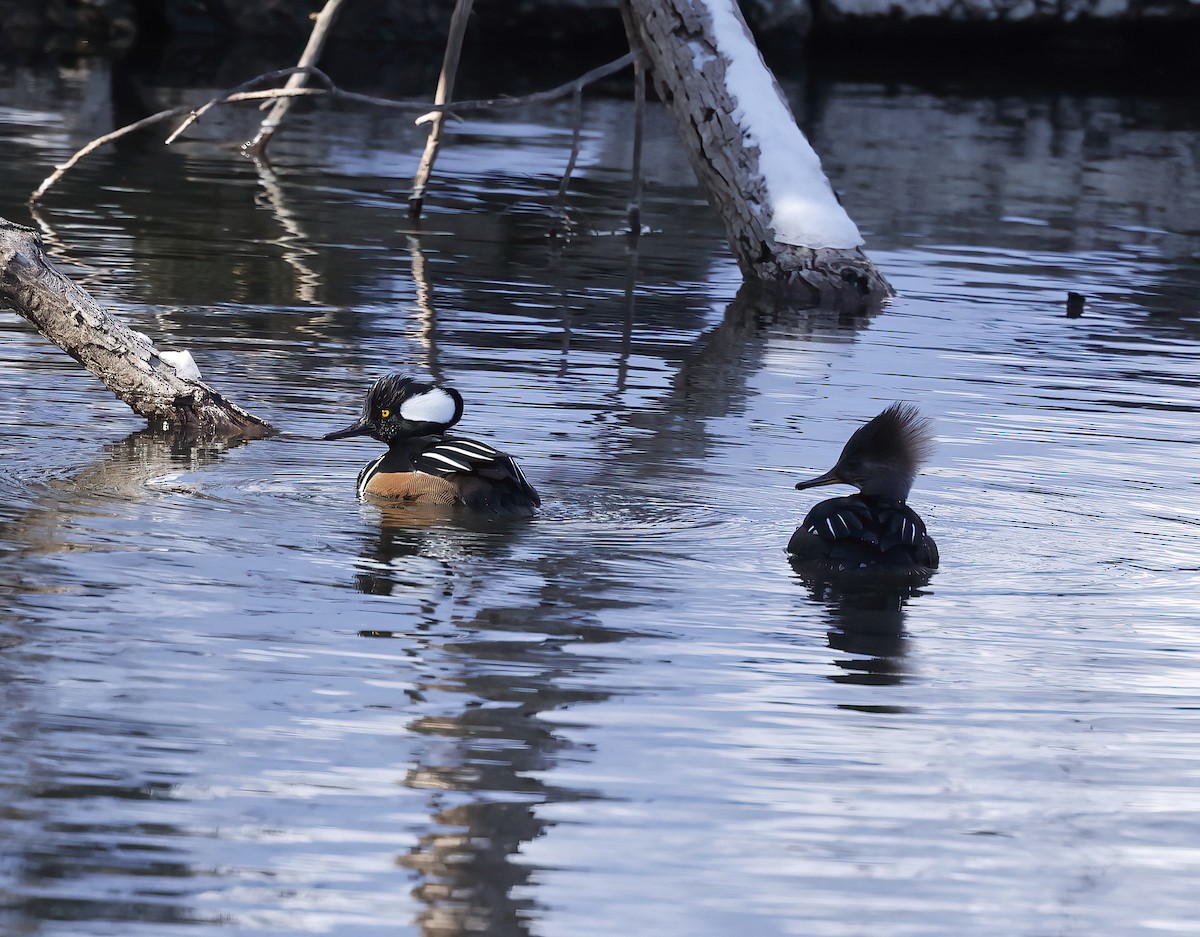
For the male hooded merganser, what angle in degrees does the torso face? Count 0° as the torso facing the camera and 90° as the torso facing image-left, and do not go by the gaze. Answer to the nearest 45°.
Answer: approximately 90°

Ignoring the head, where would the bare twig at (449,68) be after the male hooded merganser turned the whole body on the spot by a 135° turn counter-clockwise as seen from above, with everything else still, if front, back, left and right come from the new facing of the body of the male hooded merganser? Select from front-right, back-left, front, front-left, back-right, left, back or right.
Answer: back-left

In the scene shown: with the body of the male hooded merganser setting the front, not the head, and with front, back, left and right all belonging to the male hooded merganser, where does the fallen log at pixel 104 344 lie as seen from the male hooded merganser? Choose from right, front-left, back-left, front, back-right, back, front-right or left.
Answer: front-right

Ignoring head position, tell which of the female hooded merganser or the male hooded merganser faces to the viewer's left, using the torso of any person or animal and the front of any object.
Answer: the male hooded merganser

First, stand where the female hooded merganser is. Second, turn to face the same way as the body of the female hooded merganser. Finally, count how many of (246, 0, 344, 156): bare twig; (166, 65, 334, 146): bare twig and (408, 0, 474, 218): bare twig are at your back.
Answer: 0

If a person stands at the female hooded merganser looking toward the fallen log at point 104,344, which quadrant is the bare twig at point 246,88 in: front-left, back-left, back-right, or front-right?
front-right

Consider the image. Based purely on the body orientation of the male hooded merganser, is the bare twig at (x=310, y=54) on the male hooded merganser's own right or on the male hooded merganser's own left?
on the male hooded merganser's own right

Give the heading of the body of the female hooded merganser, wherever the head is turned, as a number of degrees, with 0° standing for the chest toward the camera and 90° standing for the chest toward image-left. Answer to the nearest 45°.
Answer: approximately 180°

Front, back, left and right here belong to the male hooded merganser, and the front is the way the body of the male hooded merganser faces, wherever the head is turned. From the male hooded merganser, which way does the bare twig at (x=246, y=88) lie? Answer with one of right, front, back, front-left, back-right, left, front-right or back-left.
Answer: right

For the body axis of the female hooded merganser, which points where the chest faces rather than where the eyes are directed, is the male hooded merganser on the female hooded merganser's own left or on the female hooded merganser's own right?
on the female hooded merganser's own left

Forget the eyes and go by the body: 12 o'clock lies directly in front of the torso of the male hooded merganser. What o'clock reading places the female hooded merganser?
The female hooded merganser is roughly at 7 o'clock from the male hooded merganser.
